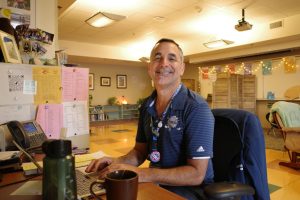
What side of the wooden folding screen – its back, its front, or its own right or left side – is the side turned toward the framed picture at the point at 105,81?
right

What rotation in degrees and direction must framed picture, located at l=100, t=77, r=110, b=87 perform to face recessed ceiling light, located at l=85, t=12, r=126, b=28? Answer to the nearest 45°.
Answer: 0° — it already faces it

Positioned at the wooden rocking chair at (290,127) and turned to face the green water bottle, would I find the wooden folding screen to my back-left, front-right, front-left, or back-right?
back-right

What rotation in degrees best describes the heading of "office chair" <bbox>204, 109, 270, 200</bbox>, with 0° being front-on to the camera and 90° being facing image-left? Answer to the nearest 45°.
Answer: approximately 45°

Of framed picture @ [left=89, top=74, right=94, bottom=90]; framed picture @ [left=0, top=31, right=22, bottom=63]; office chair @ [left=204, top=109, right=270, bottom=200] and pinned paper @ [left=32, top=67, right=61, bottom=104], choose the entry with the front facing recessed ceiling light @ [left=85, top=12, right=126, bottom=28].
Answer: framed picture @ [left=89, top=74, right=94, bottom=90]

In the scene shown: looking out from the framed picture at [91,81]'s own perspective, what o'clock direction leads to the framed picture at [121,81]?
the framed picture at [121,81] is roughly at 8 o'clock from the framed picture at [91,81].

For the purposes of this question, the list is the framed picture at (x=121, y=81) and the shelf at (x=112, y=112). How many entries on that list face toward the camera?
2

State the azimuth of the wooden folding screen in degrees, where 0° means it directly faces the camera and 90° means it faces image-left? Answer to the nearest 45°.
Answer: approximately 0°
